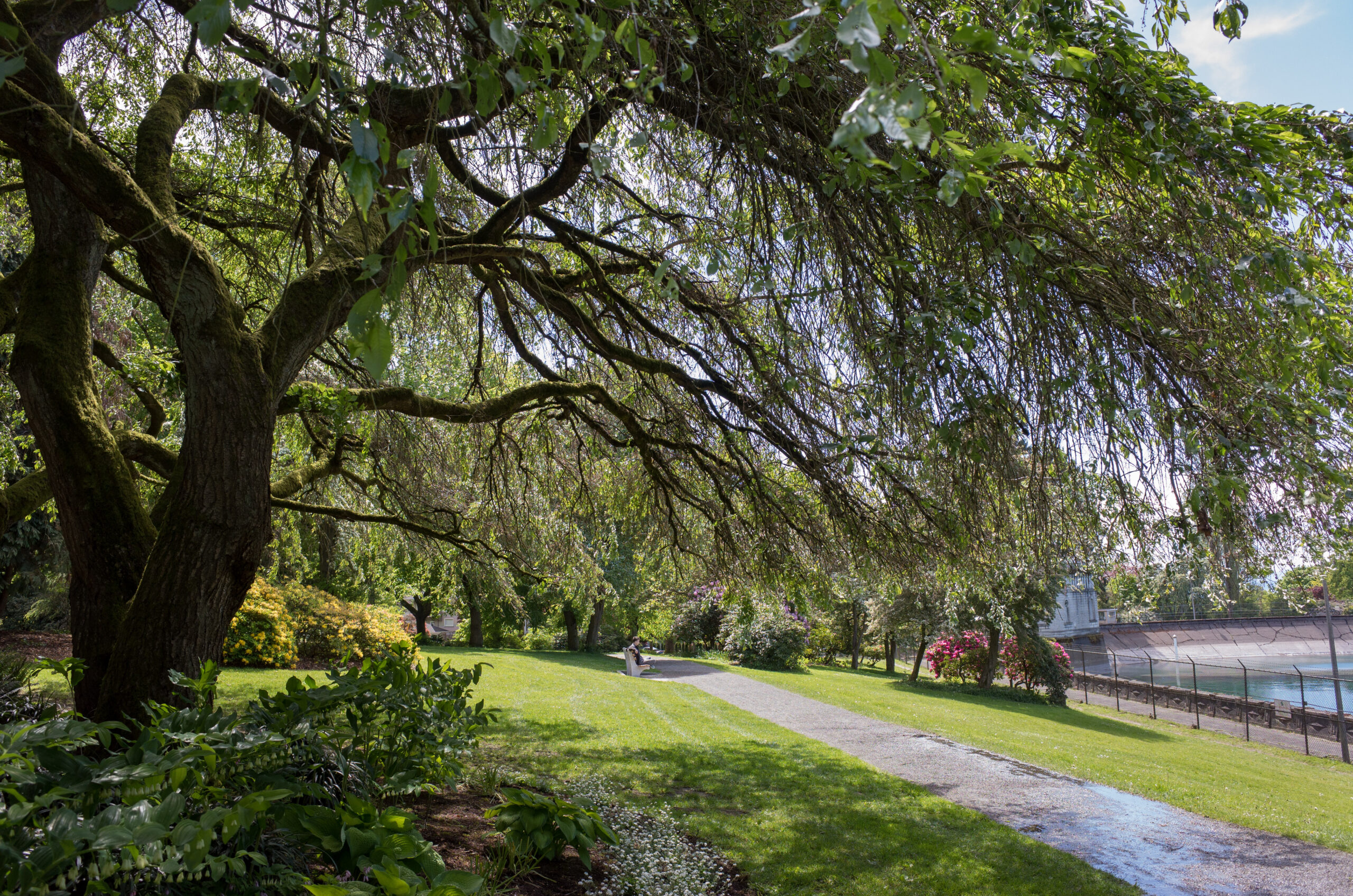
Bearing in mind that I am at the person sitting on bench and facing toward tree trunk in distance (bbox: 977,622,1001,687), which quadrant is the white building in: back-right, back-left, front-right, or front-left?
front-left

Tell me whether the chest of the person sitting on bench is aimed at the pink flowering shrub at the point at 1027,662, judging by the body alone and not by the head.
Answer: yes

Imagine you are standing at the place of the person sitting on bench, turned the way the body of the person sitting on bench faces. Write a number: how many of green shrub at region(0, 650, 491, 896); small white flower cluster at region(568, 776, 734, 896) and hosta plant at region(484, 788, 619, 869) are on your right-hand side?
3

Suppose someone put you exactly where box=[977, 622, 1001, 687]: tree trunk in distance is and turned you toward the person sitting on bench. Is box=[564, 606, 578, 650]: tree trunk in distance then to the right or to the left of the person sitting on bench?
right

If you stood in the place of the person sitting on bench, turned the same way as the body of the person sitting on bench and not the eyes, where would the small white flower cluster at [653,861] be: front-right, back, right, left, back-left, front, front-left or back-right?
right

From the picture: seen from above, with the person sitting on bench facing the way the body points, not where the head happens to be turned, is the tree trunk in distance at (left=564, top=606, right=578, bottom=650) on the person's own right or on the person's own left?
on the person's own left

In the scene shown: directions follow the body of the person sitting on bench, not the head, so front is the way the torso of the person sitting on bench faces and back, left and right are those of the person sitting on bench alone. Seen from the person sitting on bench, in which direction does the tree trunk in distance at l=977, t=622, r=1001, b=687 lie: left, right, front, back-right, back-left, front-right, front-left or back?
front

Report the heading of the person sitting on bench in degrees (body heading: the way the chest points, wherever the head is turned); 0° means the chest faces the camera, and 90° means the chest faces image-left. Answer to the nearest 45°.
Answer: approximately 270°

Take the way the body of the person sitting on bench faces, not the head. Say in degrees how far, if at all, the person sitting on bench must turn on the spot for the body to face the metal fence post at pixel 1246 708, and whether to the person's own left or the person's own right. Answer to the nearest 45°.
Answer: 0° — they already face it

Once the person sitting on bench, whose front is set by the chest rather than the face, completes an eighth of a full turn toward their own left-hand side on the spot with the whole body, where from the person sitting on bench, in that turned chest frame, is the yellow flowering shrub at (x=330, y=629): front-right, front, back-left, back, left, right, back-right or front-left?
back

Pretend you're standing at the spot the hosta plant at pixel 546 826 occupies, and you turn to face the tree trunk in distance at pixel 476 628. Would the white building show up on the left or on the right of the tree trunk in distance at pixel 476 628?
right

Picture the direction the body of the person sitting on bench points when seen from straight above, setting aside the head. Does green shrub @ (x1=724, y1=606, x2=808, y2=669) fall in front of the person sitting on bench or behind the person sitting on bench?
in front

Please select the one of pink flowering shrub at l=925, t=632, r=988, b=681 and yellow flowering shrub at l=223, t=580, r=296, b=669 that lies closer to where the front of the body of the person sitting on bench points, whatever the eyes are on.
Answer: the pink flowering shrub

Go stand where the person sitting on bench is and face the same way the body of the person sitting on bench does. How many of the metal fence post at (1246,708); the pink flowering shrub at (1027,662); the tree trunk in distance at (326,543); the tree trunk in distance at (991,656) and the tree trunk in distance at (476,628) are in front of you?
3

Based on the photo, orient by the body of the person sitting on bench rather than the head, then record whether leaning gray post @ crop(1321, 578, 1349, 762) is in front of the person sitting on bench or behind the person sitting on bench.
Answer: in front
